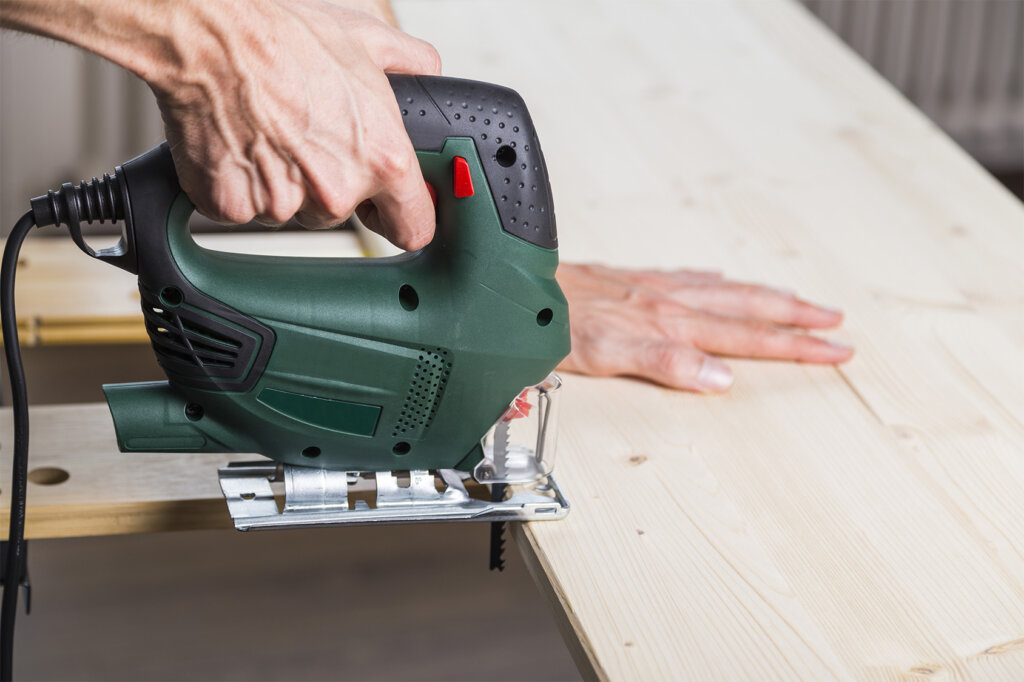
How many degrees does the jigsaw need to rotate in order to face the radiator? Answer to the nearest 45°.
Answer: approximately 45° to its left

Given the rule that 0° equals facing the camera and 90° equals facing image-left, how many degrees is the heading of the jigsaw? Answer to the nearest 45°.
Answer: approximately 270°
